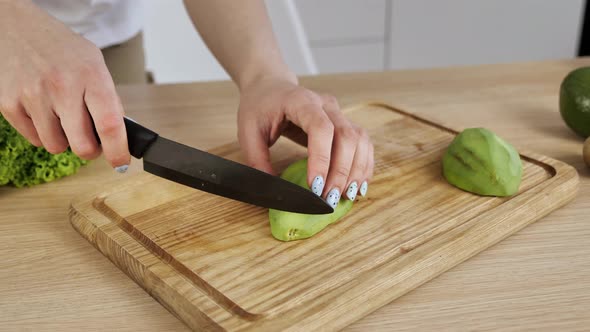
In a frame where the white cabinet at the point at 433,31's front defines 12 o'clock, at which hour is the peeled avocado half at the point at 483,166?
The peeled avocado half is roughly at 12 o'clock from the white cabinet.

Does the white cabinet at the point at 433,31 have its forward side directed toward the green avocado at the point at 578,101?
yes

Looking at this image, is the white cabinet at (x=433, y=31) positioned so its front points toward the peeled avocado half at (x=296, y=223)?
yes

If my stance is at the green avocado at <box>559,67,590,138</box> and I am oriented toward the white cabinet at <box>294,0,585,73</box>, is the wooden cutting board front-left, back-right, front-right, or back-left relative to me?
back-left

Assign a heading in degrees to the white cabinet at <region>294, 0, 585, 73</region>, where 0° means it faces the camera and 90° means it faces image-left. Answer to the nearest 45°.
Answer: approximately 0°

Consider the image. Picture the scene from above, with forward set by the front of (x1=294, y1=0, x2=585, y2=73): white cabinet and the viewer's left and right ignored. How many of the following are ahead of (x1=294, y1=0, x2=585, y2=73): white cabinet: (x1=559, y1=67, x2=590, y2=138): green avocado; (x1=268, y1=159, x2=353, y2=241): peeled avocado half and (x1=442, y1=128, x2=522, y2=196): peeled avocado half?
3

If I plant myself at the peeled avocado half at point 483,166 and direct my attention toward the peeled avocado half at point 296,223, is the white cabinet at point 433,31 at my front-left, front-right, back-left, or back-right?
back-right

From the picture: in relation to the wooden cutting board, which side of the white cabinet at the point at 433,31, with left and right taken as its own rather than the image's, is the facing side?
front
